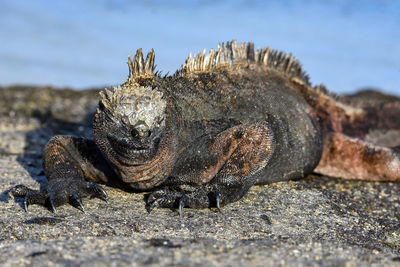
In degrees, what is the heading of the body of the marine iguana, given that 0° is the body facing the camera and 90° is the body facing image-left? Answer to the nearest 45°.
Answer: approximately 45°
